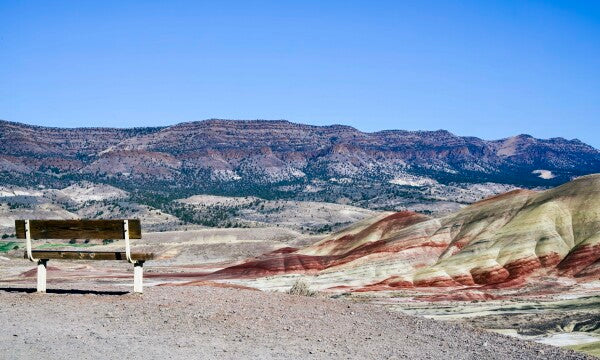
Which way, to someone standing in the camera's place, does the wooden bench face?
facing away from the viewer
